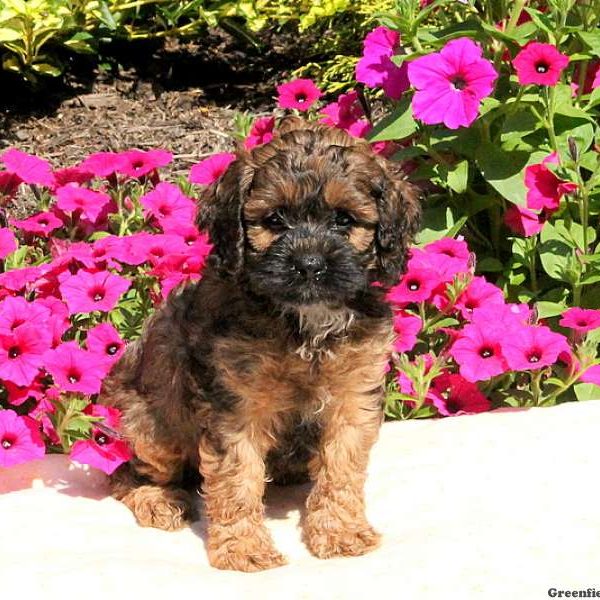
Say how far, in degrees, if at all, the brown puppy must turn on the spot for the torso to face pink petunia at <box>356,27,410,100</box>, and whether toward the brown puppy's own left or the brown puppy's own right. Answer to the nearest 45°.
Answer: approximately 135° to the brown puppy's own left

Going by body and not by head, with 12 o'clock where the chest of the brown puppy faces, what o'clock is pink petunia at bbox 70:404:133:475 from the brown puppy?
The pink petunia is roughly at 5 o'clock from the brown puppy.

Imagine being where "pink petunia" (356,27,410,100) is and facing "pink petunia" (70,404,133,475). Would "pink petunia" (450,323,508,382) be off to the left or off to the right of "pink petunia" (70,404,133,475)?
left

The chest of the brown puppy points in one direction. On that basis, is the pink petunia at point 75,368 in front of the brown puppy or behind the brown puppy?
behind

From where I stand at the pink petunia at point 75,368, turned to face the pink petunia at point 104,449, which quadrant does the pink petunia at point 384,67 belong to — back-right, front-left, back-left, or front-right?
back-left

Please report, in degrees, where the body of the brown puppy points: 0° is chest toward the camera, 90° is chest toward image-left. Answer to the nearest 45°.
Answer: approximately 315°

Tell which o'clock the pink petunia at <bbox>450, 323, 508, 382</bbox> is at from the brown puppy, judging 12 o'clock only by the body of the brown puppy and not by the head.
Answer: The pink petunia is roughly at 9 o'clock from the brown puppy.
